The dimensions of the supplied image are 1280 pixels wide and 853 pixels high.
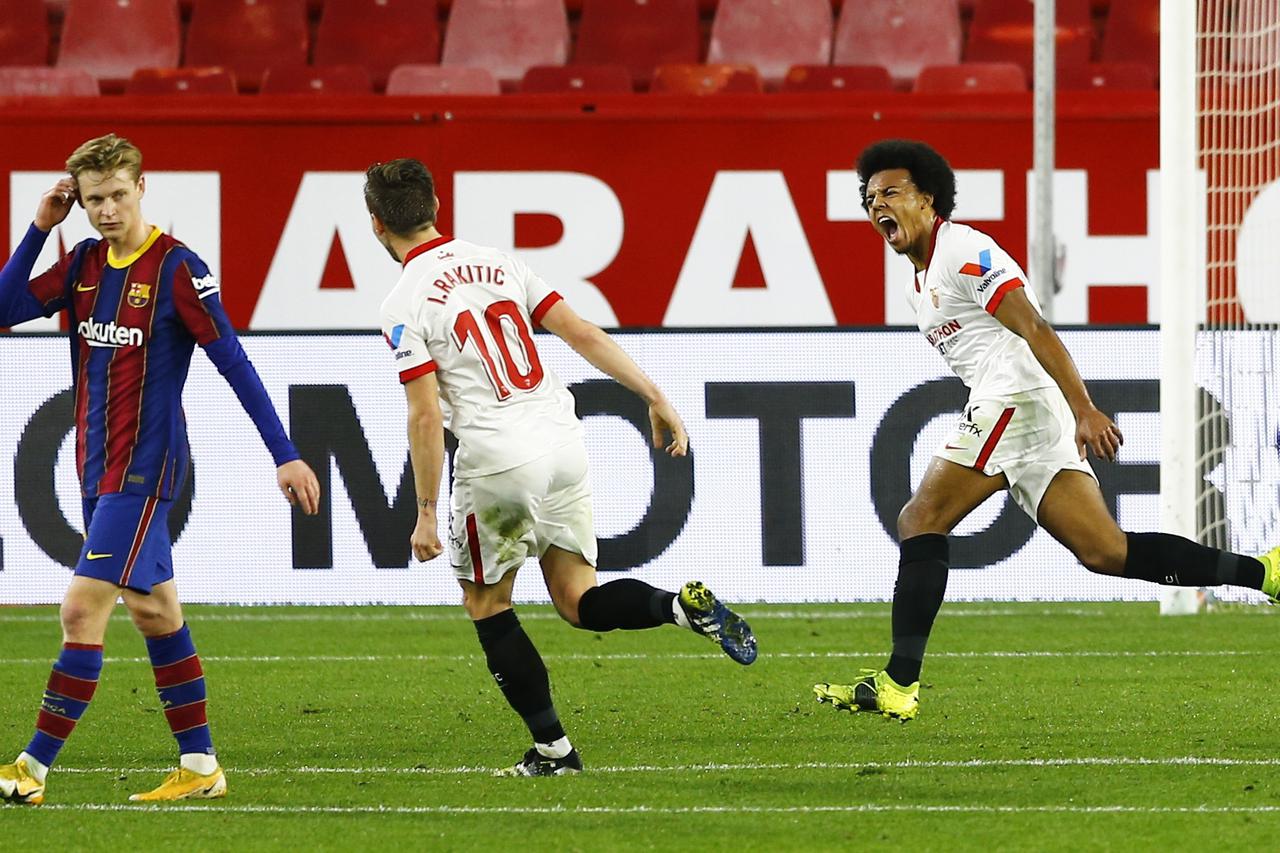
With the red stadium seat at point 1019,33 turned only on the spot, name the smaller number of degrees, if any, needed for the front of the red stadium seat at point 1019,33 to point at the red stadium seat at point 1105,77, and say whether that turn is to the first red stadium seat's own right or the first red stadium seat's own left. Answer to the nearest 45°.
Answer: approximately 45° to the first red stadium seat's own left

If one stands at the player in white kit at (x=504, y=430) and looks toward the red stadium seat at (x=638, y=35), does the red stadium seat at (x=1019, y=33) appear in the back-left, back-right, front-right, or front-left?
front-right

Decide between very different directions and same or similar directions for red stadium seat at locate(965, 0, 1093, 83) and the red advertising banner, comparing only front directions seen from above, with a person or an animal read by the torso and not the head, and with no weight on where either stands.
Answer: same or similar directions

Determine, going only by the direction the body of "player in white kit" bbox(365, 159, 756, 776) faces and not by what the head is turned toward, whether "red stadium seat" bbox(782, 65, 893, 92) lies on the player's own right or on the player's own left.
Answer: on the player's own right

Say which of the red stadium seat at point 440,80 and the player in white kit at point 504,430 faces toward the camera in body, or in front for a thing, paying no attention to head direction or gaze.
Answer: the red stadium seat

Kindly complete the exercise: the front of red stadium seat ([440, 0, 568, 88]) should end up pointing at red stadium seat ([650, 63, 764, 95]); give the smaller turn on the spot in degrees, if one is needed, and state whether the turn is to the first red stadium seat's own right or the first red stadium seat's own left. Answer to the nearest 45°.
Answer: approximately 45° to the first red stadium seat's own left

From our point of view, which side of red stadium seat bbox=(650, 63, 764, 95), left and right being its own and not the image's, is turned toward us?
front

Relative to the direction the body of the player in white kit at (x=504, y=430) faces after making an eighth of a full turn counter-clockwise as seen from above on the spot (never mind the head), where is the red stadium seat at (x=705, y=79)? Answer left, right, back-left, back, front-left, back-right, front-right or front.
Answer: right

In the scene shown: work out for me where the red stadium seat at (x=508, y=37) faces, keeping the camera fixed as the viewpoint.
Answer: facing the viewer

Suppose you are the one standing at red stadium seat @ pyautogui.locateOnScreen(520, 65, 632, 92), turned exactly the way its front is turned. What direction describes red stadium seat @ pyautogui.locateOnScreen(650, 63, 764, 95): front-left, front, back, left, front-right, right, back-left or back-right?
left

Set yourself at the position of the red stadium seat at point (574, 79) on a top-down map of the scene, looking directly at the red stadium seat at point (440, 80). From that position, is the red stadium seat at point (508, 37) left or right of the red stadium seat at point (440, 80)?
right

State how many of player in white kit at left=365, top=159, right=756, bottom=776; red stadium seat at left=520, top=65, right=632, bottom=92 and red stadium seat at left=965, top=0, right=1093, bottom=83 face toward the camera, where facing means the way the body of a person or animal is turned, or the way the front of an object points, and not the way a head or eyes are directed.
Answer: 2

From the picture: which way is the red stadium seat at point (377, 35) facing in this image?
toward the camera

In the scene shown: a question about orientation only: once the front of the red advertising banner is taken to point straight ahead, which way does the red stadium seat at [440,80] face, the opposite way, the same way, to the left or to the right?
the same way

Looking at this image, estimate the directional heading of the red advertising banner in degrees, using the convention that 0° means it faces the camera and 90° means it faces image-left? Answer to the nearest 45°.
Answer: approximately 0°

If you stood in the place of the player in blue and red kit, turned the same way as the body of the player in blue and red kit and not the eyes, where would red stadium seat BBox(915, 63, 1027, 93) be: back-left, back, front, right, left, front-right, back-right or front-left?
back

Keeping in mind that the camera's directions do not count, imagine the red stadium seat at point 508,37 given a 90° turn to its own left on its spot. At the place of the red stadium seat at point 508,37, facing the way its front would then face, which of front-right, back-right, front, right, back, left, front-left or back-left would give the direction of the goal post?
front-right

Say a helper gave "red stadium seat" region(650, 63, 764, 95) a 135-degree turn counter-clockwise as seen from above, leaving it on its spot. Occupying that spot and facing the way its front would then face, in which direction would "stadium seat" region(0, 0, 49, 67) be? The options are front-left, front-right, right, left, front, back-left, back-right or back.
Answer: back-left
